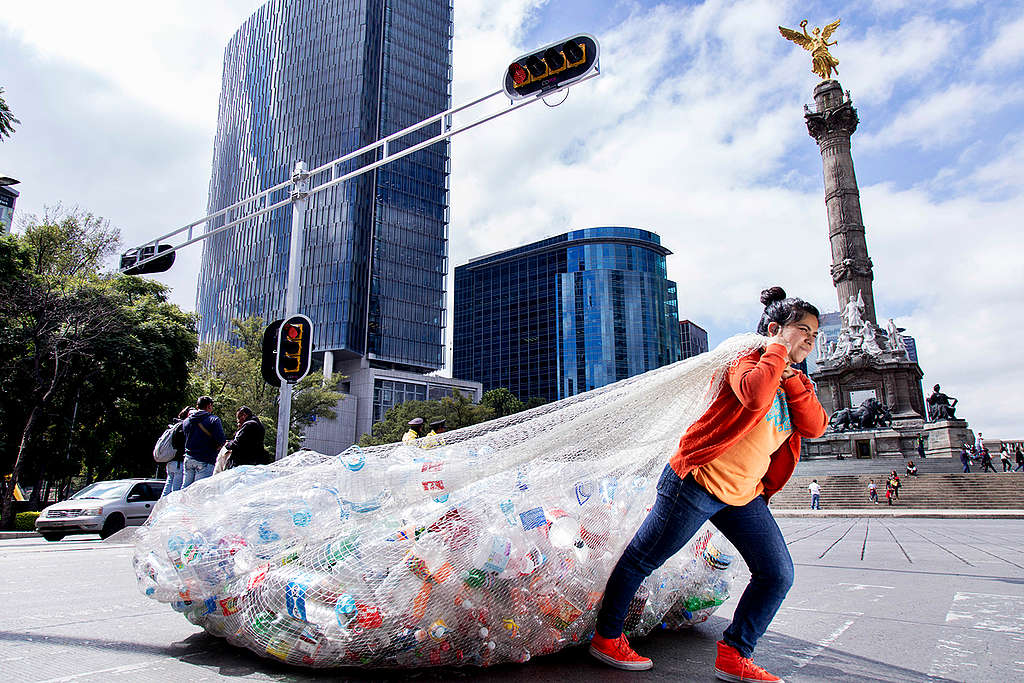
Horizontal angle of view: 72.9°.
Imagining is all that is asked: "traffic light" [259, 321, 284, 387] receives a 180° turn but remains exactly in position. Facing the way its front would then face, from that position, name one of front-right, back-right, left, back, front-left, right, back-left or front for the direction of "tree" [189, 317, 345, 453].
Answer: back

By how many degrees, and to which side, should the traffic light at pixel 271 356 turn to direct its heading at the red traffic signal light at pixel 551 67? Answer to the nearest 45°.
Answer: approximately 135° to its left

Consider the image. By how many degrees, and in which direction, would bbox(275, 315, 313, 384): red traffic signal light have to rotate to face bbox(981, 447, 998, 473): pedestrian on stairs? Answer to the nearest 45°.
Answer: approximately 90° to its left

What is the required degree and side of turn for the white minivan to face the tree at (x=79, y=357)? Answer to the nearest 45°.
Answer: approximately 135° to its right

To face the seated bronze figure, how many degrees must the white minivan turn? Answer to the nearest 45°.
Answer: approximately 135° to its left

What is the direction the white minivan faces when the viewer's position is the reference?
facing the viewer and to the left of the viewer
